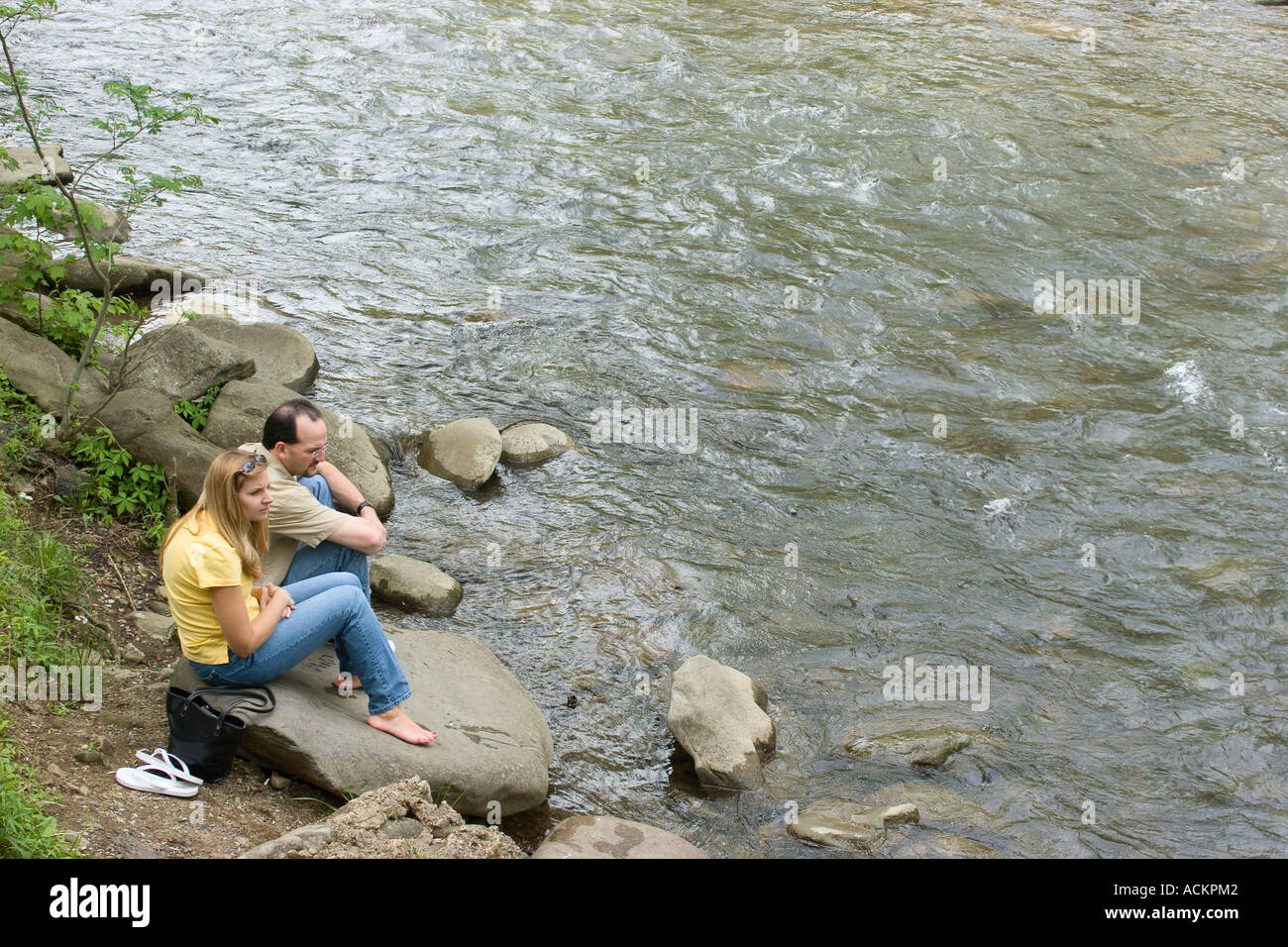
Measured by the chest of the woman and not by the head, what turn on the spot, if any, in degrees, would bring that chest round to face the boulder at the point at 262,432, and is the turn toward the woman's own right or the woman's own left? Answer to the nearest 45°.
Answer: approximately 90° to the woman's own left

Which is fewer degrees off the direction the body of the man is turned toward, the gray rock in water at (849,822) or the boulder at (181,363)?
the gray rock in water

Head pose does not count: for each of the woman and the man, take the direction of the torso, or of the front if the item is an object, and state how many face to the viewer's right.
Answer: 2

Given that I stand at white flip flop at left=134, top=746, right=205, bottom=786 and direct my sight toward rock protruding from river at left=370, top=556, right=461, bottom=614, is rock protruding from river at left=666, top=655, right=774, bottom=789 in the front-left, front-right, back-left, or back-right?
front-right

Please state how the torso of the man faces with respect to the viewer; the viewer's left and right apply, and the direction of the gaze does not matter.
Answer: facing to the right of the viewer

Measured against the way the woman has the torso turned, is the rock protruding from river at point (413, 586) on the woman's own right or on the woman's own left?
on the woman's own left

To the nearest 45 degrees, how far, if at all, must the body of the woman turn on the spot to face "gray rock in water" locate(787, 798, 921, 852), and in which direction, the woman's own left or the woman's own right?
0° — they already face it

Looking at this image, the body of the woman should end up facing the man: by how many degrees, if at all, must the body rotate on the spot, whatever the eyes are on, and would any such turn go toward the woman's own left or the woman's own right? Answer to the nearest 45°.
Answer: approximately 90° to the woman's own left

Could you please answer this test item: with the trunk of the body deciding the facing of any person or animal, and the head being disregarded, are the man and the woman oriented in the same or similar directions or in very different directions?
same or similar directions

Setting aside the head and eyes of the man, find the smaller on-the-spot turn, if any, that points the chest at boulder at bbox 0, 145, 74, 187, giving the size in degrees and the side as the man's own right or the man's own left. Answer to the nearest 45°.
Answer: approximately 90° to the man's own left

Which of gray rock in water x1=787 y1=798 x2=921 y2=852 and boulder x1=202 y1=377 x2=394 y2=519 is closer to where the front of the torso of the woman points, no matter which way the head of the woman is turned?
the gray rock in water

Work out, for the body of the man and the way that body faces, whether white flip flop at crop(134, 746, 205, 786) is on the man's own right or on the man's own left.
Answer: on the man's own right

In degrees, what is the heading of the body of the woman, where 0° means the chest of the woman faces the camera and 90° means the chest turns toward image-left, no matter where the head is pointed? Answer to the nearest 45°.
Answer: approximately 270°
